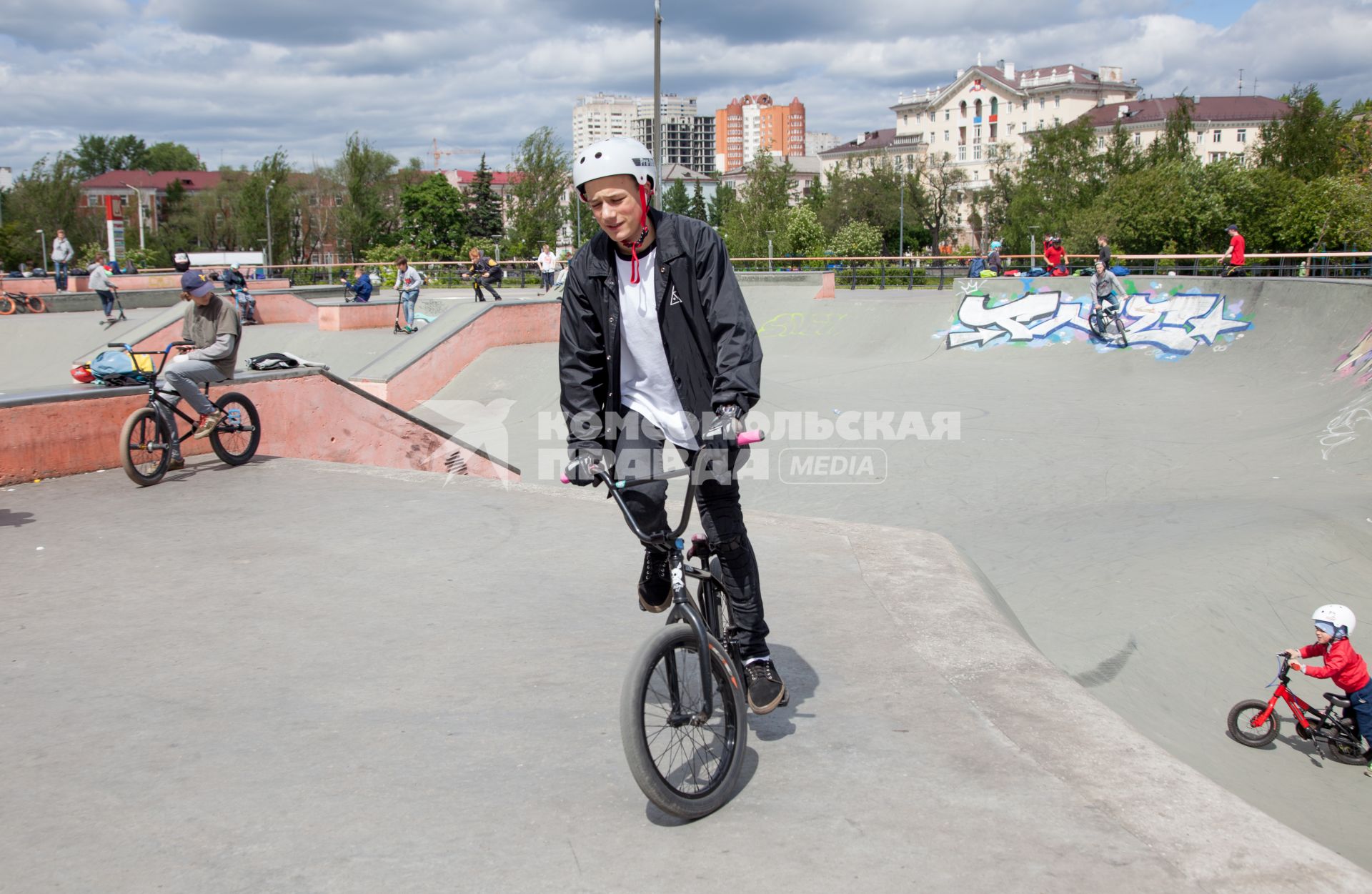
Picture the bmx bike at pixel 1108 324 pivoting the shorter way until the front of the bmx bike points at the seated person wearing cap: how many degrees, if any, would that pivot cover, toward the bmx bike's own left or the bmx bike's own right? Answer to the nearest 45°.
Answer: approximately 45° to the bmx bike's own right

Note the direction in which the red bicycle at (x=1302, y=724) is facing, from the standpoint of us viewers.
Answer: facing to the left of the viewer

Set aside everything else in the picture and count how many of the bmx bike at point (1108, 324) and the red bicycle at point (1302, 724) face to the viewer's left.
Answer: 1

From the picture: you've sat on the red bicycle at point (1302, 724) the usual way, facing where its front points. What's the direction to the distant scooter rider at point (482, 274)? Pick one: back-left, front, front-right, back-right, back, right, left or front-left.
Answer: front-right

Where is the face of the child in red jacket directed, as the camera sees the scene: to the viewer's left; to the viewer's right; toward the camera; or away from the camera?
to the viewer's left

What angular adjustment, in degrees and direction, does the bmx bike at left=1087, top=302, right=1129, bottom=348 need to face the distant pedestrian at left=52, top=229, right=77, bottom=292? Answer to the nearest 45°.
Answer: approximately 135° to its right

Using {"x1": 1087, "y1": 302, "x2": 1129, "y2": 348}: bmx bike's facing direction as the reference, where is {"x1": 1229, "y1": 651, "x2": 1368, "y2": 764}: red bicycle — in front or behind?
in front

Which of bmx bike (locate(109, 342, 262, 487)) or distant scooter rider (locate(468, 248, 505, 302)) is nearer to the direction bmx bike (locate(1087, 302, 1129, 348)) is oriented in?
the bmx bike

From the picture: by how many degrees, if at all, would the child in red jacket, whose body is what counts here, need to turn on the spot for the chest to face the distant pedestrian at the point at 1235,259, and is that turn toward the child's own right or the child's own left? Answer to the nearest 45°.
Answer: approximately 90° to the child's own right

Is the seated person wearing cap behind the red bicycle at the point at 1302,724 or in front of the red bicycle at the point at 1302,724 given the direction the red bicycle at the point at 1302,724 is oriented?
in front

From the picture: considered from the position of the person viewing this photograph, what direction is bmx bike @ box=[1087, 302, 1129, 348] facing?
facing the viewer and to the right of the viewer

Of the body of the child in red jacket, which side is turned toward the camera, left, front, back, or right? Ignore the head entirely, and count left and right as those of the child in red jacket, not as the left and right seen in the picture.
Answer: left
